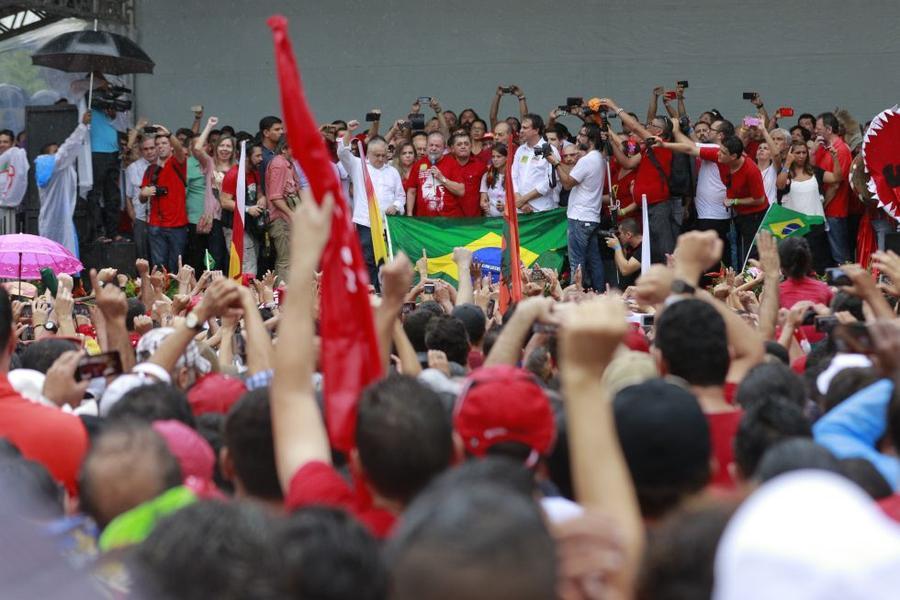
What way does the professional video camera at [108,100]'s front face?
to the viewer's right

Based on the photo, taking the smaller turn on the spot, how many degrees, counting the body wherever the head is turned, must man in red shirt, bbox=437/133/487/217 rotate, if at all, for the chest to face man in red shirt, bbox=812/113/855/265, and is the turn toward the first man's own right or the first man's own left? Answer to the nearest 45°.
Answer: approximately 90° to the first man's own left

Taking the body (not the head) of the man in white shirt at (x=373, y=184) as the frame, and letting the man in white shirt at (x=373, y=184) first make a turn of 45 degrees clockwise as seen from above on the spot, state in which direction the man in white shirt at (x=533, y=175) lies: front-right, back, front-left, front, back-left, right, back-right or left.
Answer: back-left

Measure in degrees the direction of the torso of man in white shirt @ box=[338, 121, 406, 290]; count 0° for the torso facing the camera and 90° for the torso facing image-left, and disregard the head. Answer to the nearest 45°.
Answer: approximately 0°

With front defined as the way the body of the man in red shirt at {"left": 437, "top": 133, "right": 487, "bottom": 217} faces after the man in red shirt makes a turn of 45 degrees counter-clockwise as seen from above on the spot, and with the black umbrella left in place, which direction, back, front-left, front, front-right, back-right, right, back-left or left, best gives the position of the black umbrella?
back-right

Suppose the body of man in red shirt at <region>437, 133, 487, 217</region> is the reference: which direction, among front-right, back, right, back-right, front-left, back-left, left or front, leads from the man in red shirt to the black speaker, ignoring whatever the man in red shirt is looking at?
right

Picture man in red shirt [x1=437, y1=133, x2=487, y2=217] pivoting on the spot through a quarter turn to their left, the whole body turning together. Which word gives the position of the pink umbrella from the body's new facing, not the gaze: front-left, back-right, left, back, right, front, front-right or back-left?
back-right

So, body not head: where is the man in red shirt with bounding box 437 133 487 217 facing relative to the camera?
toward the camera

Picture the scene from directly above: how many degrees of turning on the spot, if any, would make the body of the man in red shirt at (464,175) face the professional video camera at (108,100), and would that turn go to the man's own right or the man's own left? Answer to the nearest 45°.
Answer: approximately 90° to the man's own right

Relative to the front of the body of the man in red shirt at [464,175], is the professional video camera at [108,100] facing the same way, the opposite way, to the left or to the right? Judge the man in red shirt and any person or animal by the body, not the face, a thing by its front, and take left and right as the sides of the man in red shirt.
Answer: to the left
